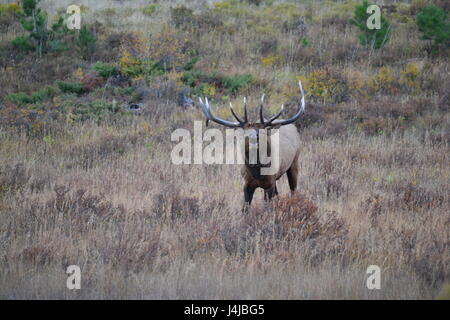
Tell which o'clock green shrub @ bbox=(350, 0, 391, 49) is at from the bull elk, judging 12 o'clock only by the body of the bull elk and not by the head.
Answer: The green shrub is roughly at 5 o'clock from the bull elk.

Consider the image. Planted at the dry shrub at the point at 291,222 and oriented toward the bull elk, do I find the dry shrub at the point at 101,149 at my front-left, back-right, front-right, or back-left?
front-left

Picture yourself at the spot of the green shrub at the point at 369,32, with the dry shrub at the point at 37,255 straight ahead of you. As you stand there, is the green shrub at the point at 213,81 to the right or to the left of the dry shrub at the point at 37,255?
right

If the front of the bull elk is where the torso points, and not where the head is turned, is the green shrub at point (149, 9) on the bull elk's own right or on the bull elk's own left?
on the bull elk's own right

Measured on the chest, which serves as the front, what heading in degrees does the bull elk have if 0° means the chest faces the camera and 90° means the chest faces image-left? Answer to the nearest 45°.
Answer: approximately 45°

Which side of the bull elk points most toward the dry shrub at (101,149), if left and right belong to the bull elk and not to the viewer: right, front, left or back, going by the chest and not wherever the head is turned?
right

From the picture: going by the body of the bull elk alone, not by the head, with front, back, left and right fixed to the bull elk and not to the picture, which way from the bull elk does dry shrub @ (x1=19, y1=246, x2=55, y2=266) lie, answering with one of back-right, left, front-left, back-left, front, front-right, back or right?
front

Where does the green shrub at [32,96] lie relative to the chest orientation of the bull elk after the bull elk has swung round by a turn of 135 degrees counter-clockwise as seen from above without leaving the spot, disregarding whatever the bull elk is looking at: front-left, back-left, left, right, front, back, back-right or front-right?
back-left

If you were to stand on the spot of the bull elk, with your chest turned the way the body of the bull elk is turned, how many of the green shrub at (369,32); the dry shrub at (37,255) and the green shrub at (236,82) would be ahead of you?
1

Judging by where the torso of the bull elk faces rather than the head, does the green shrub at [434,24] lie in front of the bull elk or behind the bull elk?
behind

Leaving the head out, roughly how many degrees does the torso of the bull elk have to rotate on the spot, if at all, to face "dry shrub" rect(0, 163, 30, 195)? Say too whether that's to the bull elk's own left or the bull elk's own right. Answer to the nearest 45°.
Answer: approximately 45° to the bull elk's own right

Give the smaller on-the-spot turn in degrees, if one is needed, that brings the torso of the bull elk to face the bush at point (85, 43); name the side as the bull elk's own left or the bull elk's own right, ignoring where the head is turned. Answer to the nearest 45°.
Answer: approximately 90° to the bull elk's own right
